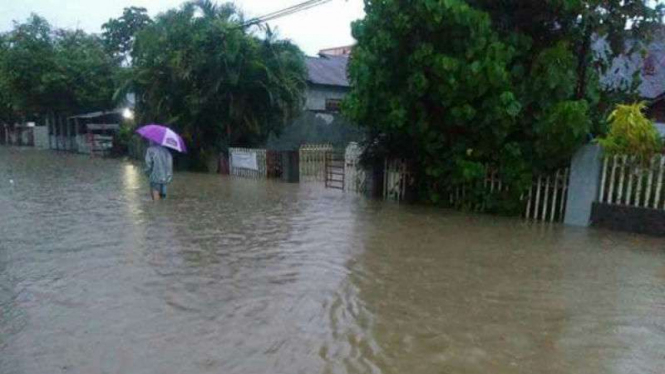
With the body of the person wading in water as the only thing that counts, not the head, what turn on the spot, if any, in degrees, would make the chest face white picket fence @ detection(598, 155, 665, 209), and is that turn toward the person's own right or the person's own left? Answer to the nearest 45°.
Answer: approximately 135° to the person's own right

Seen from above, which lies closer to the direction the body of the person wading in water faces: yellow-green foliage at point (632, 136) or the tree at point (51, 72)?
the tree

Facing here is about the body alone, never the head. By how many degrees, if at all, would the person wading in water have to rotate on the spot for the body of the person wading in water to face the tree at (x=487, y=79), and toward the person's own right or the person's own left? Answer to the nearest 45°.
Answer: approximately 135° to the person's own right

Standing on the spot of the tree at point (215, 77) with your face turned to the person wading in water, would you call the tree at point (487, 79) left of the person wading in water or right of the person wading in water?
left

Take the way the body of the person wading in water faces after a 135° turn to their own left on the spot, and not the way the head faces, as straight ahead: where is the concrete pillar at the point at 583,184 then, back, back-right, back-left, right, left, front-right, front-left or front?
left

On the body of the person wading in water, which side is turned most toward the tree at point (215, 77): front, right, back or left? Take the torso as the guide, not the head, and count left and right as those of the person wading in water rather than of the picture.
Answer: front

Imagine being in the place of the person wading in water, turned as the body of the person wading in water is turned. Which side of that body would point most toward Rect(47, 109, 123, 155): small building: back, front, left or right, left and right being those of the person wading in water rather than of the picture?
front

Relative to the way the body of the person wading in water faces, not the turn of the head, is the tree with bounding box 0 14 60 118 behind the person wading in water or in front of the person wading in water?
in front

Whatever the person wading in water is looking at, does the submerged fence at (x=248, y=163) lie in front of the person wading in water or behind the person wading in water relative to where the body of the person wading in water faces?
in front

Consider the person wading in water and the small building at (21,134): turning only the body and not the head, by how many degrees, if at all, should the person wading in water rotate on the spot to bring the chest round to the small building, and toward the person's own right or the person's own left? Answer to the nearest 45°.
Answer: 0° — they already face it

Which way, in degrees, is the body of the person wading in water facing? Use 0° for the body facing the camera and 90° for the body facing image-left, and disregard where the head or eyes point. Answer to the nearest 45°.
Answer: approximately 180°

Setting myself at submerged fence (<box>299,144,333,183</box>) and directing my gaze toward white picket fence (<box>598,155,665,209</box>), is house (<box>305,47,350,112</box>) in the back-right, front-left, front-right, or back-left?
back-left

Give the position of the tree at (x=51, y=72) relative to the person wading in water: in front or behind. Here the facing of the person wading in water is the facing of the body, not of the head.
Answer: in front
